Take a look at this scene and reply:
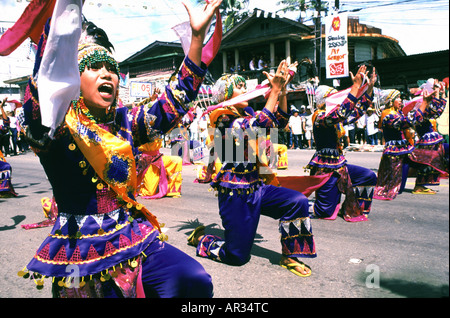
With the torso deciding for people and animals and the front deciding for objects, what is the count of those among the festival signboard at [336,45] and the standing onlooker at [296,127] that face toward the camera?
2

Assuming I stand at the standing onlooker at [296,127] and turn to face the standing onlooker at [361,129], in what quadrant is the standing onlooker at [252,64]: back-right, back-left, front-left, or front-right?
back-left

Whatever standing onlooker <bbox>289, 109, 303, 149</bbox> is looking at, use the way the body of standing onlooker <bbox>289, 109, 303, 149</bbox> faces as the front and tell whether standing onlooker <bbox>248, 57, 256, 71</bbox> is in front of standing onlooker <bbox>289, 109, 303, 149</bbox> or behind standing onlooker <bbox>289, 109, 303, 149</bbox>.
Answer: behind

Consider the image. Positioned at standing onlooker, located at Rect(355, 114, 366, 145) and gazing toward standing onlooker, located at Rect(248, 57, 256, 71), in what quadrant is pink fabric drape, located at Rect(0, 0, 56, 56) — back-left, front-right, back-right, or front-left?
back-left

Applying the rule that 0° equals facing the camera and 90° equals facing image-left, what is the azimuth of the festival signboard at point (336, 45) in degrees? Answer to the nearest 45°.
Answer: approximately 0°
